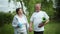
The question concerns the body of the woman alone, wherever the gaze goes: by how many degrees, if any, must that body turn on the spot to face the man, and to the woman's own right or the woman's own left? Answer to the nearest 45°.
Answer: approximately 45° to the woman's own left

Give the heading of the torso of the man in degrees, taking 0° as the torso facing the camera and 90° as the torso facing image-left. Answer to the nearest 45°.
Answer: approximately 0°

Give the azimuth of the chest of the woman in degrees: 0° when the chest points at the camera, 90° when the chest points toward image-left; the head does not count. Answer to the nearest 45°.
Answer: approximately 315°

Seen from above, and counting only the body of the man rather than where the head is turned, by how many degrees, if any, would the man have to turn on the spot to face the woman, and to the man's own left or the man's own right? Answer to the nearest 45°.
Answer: approximately 90° to the man's own right
